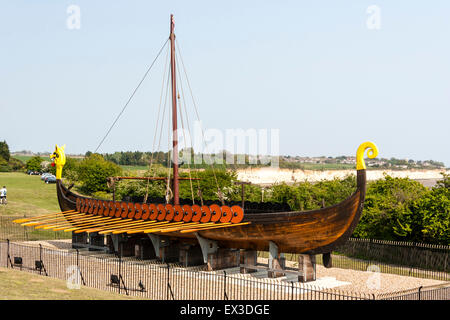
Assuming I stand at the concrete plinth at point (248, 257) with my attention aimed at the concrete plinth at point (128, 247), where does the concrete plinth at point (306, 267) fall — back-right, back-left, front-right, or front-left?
back-left

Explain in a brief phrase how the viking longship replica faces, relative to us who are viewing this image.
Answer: facing away from the viewer and to the left of the viewer
